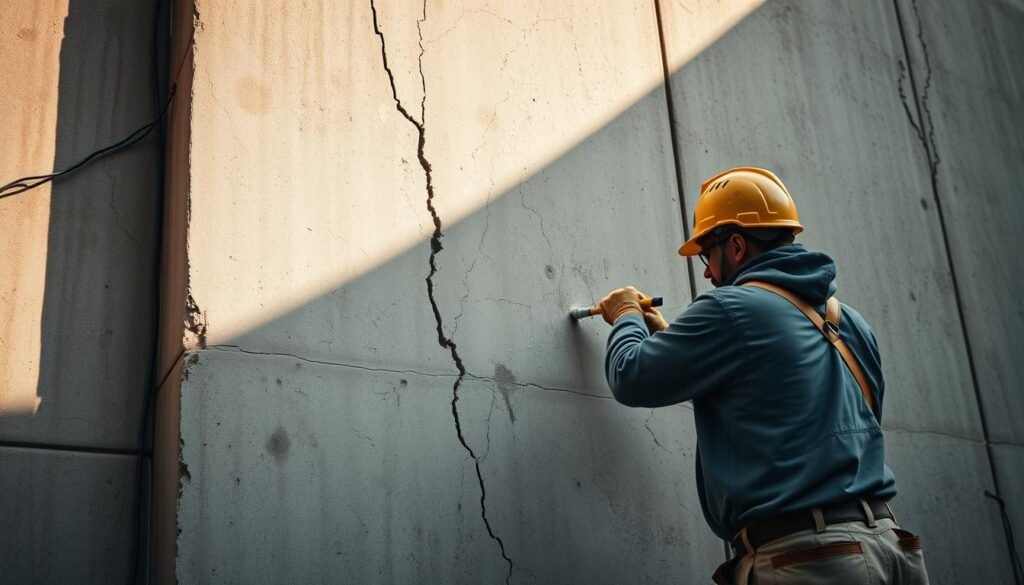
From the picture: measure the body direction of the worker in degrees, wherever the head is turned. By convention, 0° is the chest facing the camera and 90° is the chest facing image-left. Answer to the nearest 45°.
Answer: approximately 135°
